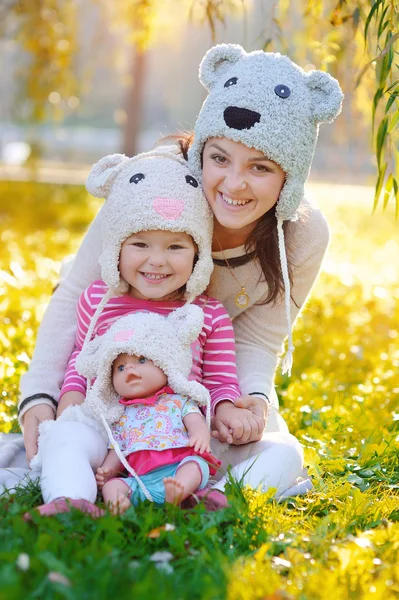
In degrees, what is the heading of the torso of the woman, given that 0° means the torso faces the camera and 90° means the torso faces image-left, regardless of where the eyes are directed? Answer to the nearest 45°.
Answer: approximately 0°

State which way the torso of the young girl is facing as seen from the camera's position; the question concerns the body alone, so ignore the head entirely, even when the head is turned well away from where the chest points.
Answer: toward the camera
